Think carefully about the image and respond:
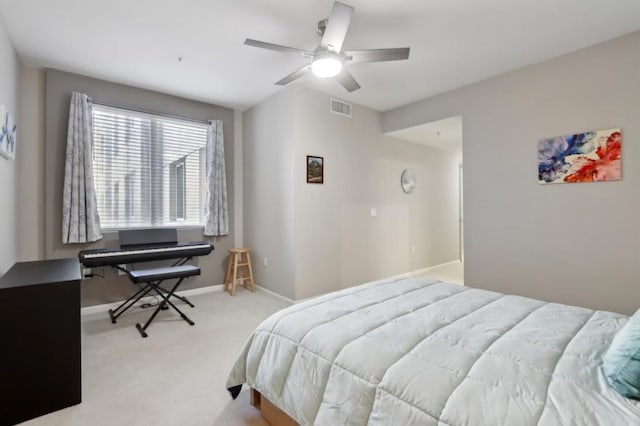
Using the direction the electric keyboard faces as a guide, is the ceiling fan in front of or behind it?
in front

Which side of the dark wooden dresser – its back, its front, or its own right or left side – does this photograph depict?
right

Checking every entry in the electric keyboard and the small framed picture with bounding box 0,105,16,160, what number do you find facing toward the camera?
1

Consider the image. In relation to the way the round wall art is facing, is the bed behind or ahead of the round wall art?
ahead

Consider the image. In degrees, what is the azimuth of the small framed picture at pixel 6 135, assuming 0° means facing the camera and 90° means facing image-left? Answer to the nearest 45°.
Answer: approximately 270°

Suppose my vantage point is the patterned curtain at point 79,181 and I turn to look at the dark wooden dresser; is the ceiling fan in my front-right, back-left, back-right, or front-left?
front-left

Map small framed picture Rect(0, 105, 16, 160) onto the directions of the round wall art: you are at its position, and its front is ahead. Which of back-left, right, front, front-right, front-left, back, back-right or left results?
right

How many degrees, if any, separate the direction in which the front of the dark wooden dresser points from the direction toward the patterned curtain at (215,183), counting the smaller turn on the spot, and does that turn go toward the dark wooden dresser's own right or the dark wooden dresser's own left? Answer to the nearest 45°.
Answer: approximately 45° to the dark wooden dresser's own left

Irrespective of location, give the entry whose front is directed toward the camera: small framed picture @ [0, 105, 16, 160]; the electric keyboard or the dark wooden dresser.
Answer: the electric keyboard

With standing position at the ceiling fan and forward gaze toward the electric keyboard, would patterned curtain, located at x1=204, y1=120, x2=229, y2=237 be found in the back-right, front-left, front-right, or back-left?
front-right

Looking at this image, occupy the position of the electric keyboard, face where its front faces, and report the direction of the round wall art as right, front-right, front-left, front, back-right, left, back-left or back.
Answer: left

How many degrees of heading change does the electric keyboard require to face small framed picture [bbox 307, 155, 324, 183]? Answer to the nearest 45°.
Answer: approximately 90° to its left

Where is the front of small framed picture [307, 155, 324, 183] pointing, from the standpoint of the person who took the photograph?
facing the viewer and to the right of the viewer

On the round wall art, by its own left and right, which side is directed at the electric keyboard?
right

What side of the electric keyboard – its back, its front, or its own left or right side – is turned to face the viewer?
front

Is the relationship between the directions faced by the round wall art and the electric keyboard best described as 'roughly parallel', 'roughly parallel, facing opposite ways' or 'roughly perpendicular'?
roughly parallel

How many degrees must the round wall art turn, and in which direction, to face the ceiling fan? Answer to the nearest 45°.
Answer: approximately 45° to its right
